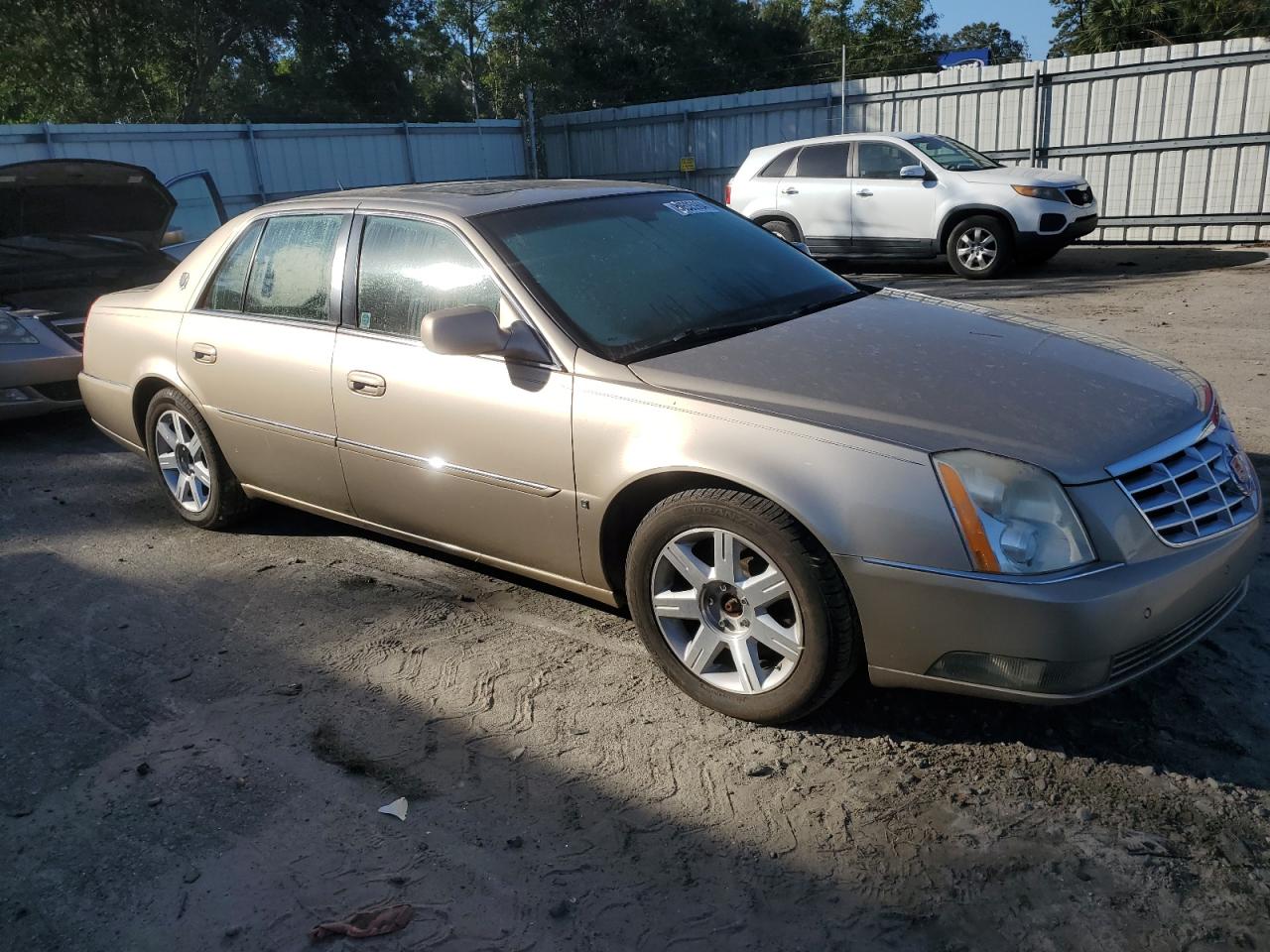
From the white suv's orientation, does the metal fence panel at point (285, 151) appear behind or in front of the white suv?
behind

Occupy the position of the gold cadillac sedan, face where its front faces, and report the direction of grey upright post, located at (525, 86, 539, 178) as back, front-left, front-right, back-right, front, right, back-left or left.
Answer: back-left

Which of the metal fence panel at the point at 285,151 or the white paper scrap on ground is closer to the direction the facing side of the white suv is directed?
the white paper scrap on ground

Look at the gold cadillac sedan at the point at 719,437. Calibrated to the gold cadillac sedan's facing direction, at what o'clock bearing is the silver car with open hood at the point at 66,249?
The silver car with open hood is roughly at 6 o'clock from the gold cadillac sedan.

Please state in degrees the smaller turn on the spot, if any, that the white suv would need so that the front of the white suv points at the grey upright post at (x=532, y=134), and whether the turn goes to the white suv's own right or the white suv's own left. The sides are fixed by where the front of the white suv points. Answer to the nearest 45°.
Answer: approximately 180°

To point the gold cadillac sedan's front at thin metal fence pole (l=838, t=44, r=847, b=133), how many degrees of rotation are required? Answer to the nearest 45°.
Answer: approximately 135° to its left

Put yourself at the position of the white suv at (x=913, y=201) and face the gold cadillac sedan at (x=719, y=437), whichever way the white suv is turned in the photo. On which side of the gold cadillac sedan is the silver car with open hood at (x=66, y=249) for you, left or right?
right
